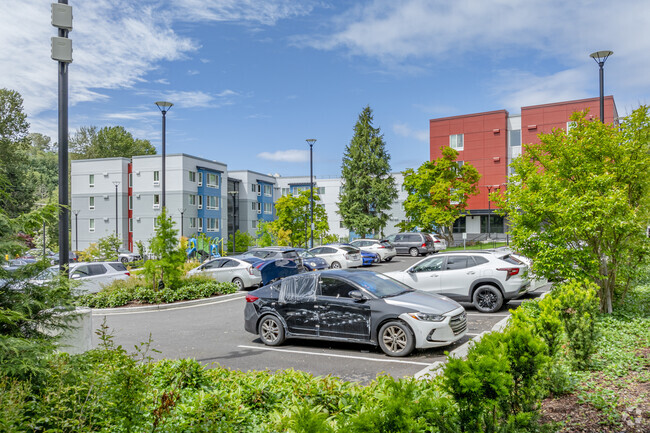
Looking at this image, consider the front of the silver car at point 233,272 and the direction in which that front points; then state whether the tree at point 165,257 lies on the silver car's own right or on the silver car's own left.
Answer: on the silver car's own left

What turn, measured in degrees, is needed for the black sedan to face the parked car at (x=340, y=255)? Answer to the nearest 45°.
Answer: approximately 135° to its left

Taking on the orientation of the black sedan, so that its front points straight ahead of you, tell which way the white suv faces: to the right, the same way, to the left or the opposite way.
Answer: the opposite way

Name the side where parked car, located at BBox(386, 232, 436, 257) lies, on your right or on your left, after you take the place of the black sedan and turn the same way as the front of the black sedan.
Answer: on your left

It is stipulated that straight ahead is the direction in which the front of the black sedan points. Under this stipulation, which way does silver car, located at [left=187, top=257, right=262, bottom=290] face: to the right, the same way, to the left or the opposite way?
the opposite way

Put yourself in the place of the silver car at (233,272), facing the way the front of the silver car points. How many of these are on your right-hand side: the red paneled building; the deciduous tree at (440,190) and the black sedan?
2

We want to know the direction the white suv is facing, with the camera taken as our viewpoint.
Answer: facing away from the viewer and to the left of the viewer

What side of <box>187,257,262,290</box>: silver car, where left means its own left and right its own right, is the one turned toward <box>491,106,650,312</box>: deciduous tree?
back

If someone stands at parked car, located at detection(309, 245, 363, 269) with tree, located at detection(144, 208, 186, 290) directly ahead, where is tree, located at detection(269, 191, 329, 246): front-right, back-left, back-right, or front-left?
back-right

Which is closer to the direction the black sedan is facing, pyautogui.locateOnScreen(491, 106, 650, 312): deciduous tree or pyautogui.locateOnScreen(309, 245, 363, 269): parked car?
the deciduous tree

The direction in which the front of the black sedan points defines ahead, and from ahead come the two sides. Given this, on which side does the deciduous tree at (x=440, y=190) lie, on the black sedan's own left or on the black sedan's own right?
on the black sedan's own left
